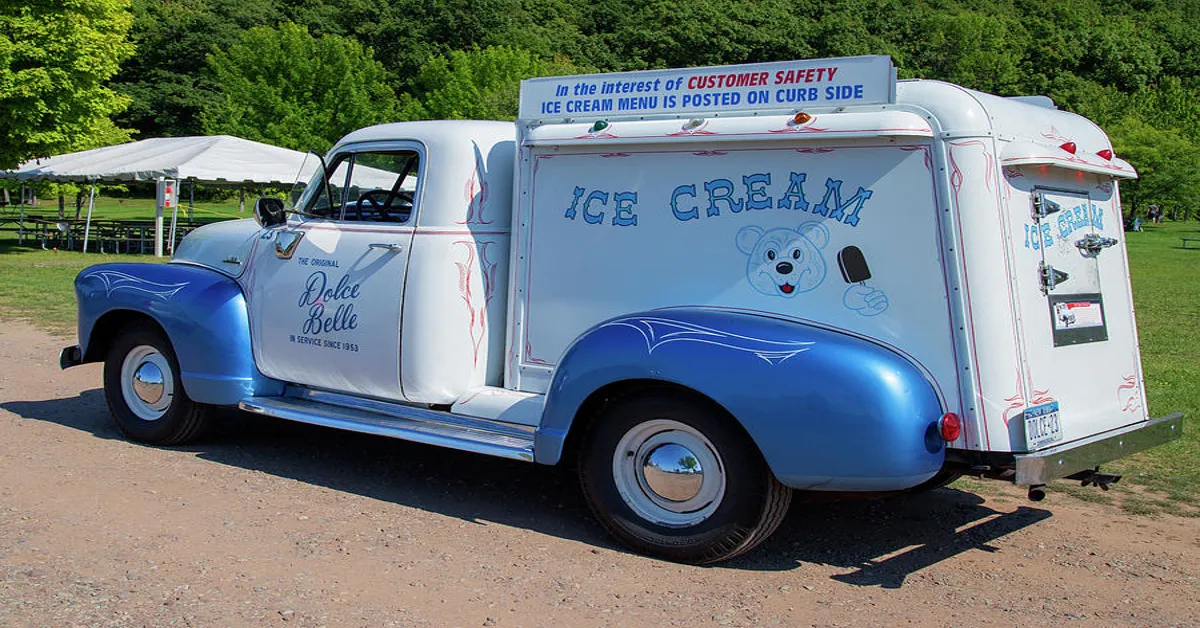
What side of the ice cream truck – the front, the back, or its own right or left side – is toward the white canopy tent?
front

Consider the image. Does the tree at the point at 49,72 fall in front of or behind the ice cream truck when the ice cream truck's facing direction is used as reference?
in front

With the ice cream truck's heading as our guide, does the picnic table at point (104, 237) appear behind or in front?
in front

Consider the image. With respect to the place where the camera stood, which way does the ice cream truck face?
facing away from the viewer and to the left of the viewer

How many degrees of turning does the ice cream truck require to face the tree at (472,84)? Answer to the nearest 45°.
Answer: approximately 45° to its right

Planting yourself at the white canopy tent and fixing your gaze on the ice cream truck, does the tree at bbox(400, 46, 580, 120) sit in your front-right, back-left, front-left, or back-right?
back-left
